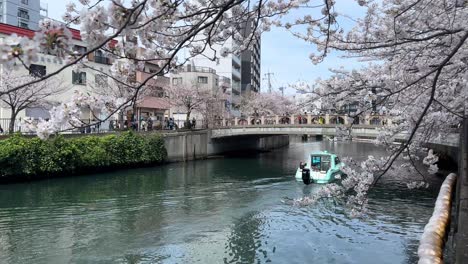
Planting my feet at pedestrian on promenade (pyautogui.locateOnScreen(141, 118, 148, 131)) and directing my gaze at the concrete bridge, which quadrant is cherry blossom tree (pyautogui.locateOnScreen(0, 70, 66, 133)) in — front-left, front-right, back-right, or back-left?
back-right

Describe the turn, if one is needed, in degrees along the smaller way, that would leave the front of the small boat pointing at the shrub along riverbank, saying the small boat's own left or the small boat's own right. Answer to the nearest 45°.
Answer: approximately 135° to the small boat's own left

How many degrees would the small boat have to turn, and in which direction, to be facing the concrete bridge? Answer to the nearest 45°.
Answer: approximately 45° to its left

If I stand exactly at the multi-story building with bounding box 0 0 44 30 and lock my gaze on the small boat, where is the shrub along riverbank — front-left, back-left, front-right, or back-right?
front-right

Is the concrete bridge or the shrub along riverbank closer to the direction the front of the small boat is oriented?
the concrete bridge

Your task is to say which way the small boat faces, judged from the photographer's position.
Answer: facing away from the viewer and to the right of the viewer

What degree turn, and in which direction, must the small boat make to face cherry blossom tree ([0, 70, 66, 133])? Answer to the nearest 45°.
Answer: approximately 135° to its left

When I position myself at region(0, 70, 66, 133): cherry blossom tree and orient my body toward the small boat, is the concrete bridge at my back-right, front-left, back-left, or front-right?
front-left

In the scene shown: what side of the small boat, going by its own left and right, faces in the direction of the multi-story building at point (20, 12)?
left

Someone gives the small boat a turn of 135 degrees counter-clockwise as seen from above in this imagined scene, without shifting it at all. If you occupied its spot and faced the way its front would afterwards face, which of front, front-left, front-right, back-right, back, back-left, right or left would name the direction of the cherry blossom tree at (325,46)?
left

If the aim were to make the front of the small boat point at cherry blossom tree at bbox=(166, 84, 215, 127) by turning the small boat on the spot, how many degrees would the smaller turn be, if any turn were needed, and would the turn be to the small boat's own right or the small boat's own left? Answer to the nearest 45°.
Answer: approximately 90° to the small boat's own left
